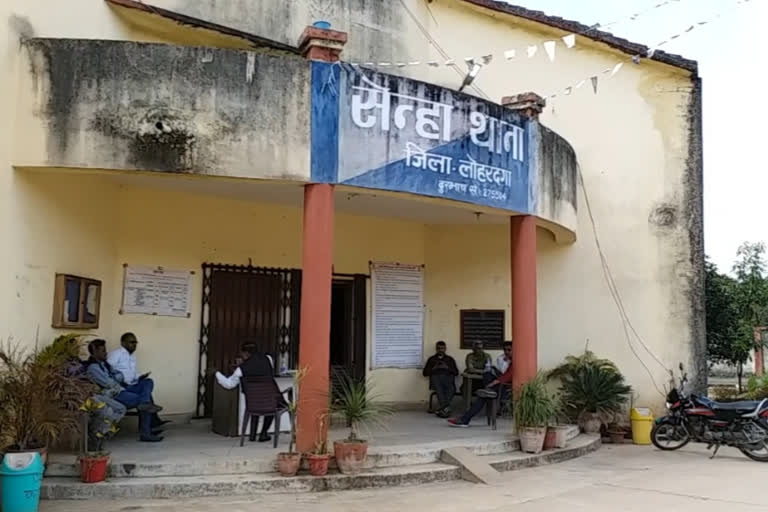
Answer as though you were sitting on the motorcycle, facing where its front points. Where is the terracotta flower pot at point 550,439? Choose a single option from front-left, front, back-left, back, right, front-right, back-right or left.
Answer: front-left

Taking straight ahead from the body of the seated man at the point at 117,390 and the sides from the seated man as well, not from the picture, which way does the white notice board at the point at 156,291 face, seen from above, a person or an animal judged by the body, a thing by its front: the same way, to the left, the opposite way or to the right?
to the right

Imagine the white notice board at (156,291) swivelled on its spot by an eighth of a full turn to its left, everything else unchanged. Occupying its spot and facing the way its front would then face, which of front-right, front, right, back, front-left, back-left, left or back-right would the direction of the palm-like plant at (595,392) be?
front-left

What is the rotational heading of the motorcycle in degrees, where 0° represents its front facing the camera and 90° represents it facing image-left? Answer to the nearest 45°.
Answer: approximately 90°

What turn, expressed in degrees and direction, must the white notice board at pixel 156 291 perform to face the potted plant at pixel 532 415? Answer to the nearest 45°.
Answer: approximately 45° to its left

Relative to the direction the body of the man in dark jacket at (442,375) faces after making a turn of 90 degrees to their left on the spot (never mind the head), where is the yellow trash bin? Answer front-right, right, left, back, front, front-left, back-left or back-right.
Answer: front

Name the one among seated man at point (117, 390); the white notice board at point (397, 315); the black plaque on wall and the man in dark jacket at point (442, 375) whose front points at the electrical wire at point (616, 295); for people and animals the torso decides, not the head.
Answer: the seated man

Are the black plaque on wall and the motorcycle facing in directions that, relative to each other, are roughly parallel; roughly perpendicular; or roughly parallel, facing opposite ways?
roughly perpendicular

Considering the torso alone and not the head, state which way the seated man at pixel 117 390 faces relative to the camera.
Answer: to the viewer's right

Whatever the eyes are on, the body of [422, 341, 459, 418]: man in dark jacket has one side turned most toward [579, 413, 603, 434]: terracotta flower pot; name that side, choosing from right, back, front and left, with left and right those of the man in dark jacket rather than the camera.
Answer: left

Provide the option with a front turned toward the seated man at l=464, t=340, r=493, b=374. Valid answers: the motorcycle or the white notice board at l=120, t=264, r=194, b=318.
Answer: the motorcycle
